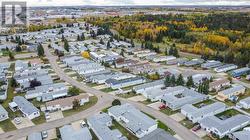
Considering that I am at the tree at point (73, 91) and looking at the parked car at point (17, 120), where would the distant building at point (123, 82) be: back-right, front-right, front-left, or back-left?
back-left

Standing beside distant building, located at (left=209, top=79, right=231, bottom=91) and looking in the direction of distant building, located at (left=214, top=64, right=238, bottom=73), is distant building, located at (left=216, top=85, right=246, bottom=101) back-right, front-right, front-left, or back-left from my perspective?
back-right

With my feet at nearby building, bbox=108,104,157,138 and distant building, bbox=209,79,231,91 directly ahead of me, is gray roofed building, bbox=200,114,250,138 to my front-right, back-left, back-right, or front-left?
front-right

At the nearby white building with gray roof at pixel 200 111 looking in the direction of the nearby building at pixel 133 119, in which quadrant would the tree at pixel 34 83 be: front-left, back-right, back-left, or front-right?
front-right

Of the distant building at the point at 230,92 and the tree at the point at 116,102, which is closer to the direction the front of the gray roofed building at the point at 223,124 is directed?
the tree

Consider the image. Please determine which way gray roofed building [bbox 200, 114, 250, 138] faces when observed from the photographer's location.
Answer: facing the viewer and to the left of the viewer

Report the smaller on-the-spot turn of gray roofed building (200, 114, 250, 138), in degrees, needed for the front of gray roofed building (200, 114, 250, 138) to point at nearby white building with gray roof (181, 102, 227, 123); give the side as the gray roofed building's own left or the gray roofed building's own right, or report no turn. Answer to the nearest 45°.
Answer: approximately 90° to the gray roofed building's own right

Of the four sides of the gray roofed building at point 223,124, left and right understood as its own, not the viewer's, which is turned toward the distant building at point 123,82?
right

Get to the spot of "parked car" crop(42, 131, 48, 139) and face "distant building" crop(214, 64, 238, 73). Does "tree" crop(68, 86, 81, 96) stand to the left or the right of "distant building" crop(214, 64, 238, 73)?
left

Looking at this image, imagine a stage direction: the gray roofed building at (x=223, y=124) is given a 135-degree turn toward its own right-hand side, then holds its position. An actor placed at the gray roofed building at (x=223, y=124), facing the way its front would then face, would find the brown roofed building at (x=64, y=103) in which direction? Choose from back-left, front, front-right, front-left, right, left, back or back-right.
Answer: left

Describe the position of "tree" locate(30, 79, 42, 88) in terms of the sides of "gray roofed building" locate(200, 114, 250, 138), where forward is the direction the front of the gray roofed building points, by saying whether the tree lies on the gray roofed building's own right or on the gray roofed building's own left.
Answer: on the gray roofed building's own right
